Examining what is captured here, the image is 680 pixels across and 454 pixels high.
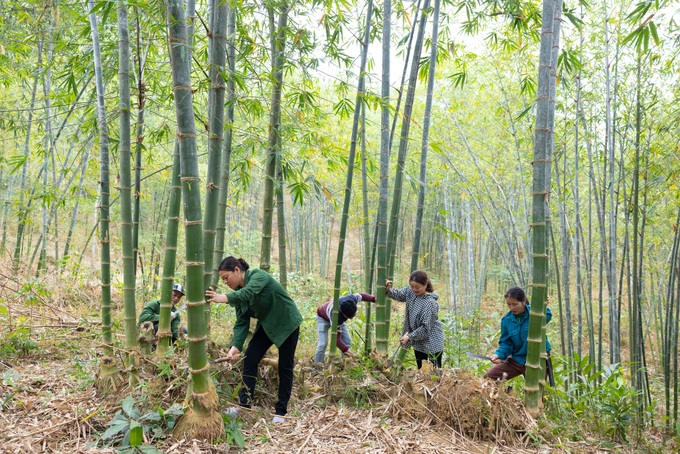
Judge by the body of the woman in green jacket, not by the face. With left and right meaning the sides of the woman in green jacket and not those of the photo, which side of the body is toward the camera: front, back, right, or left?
left

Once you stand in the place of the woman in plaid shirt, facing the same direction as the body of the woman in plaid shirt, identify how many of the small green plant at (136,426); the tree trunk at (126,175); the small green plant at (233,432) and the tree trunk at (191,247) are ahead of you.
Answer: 4

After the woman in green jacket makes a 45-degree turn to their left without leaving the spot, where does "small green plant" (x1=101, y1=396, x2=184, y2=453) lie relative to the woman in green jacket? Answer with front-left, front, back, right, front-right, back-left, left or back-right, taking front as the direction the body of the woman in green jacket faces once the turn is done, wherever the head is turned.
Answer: front

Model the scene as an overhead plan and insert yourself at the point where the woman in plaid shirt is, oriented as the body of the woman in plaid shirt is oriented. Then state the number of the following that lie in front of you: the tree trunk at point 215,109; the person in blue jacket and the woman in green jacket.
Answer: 2

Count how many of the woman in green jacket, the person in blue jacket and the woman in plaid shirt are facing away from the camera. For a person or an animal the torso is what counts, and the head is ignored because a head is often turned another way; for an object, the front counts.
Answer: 0

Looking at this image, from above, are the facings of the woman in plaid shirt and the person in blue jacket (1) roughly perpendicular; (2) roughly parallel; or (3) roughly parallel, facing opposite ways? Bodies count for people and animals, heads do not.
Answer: roughly parallel

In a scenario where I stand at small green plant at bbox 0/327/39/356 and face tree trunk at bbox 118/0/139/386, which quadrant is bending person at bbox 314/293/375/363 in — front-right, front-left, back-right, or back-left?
front-left

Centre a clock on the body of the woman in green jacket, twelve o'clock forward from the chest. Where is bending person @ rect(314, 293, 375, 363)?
The bending person is roughly at 4 o'clock from the woman in green jacket.

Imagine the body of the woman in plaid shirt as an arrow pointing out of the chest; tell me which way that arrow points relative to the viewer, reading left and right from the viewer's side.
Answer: facing the viewer and to the left of the viewer

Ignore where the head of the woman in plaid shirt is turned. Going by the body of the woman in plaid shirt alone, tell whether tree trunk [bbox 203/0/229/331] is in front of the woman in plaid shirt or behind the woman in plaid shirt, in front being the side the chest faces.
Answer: in front

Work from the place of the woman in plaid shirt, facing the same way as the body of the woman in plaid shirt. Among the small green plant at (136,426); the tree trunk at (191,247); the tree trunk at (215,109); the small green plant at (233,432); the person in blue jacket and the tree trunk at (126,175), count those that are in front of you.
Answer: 5

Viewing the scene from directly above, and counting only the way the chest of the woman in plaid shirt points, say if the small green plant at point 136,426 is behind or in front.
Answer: in front

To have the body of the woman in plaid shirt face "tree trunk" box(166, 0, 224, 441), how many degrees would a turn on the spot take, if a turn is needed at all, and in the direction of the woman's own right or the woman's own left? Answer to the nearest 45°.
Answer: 0° — they already face it

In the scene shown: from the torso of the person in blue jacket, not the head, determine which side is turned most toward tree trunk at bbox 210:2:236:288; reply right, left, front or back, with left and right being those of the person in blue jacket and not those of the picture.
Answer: right
